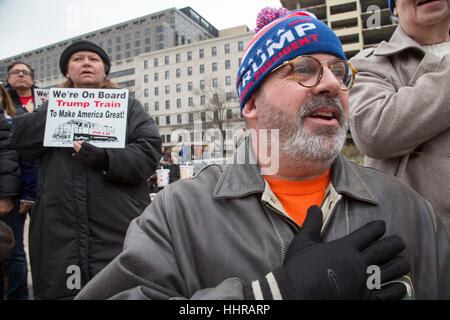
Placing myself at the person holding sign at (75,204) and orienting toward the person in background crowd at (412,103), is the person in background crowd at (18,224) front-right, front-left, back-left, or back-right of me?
back-left

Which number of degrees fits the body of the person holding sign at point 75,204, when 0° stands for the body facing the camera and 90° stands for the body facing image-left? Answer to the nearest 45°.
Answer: approximately 0°

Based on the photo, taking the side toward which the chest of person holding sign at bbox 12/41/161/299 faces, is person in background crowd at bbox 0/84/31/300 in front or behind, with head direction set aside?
behind

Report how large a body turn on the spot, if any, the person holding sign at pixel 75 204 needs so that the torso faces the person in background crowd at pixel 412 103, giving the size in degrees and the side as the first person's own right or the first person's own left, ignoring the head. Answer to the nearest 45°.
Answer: approximately 45° to the first person's own left

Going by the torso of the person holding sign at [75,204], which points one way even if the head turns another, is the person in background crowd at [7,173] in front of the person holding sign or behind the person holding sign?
behind
